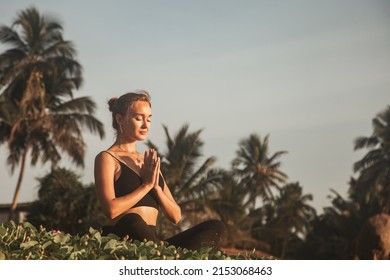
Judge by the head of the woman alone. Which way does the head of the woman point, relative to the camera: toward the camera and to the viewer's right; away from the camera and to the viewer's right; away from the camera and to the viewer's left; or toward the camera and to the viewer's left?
toward the camera and to the viewer's right

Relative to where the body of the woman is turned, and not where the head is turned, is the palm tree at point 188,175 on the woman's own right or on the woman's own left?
on the woman's own left

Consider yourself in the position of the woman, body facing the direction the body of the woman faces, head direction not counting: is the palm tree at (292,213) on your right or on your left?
on your left

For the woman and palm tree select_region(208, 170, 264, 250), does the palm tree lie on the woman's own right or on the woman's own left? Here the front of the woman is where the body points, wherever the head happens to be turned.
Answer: on the woman's own left

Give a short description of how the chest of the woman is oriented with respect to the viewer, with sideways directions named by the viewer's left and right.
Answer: facing the viewer and to the right of the viewer

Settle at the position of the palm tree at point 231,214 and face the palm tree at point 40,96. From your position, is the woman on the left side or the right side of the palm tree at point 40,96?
left

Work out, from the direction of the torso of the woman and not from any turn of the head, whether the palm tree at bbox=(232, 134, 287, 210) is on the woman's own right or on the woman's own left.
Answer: on the woman's own left

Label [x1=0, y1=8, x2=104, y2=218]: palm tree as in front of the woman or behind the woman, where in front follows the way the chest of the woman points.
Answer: behind

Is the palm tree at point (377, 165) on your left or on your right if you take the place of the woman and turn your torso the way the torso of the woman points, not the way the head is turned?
on your left
